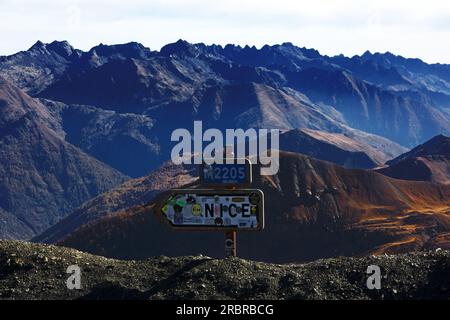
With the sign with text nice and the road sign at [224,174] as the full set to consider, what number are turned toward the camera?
2

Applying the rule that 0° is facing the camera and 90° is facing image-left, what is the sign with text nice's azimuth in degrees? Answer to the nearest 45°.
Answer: approximately 0°

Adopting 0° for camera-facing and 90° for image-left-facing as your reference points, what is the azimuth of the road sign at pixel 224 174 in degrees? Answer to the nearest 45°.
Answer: approximately 0°
